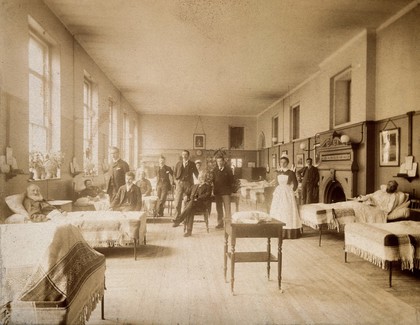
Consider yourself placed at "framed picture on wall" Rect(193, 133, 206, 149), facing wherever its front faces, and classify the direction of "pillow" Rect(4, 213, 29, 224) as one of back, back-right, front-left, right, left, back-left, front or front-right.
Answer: front

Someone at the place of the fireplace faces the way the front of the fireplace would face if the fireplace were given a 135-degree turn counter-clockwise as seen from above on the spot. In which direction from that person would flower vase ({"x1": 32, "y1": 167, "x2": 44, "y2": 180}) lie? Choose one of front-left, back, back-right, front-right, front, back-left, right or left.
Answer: back-right

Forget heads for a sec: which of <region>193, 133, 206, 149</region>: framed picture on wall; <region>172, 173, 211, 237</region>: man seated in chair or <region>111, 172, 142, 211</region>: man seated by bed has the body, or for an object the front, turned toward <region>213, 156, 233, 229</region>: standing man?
the framed picture on wall

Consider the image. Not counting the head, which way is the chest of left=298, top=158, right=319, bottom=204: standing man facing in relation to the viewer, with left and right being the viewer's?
facing the viewer and to the left of the viewer

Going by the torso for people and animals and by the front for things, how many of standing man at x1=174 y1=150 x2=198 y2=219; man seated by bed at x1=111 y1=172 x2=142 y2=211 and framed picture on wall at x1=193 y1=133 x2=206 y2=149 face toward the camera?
3

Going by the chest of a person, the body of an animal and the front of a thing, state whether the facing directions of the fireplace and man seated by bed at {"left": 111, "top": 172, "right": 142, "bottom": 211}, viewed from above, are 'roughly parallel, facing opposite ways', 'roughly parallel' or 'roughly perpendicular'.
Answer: roughly perpendicular

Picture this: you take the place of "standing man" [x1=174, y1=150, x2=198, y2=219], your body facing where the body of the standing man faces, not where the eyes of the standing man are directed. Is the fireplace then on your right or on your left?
on your left

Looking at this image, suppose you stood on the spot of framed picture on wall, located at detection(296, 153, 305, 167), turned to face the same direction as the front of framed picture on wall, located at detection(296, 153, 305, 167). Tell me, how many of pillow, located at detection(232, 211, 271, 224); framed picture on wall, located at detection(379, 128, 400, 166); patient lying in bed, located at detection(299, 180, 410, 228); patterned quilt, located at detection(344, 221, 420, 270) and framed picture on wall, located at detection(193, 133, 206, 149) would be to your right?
1

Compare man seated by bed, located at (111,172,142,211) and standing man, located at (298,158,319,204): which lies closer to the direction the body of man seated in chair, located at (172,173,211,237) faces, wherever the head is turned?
the man seated by bed

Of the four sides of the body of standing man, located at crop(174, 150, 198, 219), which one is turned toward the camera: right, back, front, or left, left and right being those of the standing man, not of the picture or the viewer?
front

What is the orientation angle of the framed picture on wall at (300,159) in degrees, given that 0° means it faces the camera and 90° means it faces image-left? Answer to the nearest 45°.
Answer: approximately 45°

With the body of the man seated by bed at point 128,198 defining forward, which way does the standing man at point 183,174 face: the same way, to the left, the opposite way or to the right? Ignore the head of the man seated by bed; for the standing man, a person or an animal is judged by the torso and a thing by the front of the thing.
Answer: the same way

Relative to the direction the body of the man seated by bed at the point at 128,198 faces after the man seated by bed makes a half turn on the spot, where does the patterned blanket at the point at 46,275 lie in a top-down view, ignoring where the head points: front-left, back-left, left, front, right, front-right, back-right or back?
back

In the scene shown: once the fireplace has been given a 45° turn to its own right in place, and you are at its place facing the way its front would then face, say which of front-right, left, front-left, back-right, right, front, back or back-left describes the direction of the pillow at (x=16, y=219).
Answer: front-left

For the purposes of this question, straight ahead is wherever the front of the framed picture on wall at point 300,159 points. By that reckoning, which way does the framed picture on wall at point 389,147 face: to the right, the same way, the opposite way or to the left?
the same way

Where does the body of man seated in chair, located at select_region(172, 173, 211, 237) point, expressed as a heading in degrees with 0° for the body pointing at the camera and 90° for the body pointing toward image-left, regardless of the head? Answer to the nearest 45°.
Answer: approximately 45°

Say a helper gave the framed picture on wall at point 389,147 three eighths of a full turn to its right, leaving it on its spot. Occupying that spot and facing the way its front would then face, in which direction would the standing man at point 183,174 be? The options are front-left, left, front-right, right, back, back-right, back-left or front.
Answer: left

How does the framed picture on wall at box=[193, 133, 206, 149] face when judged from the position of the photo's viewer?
facing the viewer

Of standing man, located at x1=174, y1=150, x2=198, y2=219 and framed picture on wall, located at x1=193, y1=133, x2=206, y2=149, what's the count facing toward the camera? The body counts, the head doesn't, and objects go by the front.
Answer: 2

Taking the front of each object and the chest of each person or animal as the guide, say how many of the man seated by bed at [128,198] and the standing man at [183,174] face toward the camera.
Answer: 2

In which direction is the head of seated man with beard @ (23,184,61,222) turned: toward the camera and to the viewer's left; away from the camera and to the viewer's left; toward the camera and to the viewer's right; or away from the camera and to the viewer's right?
toward the camera and to the viewer's right
